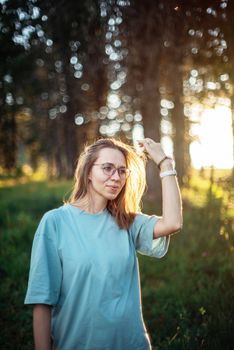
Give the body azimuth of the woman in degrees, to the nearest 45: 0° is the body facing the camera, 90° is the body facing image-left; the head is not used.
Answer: approximately 315°
